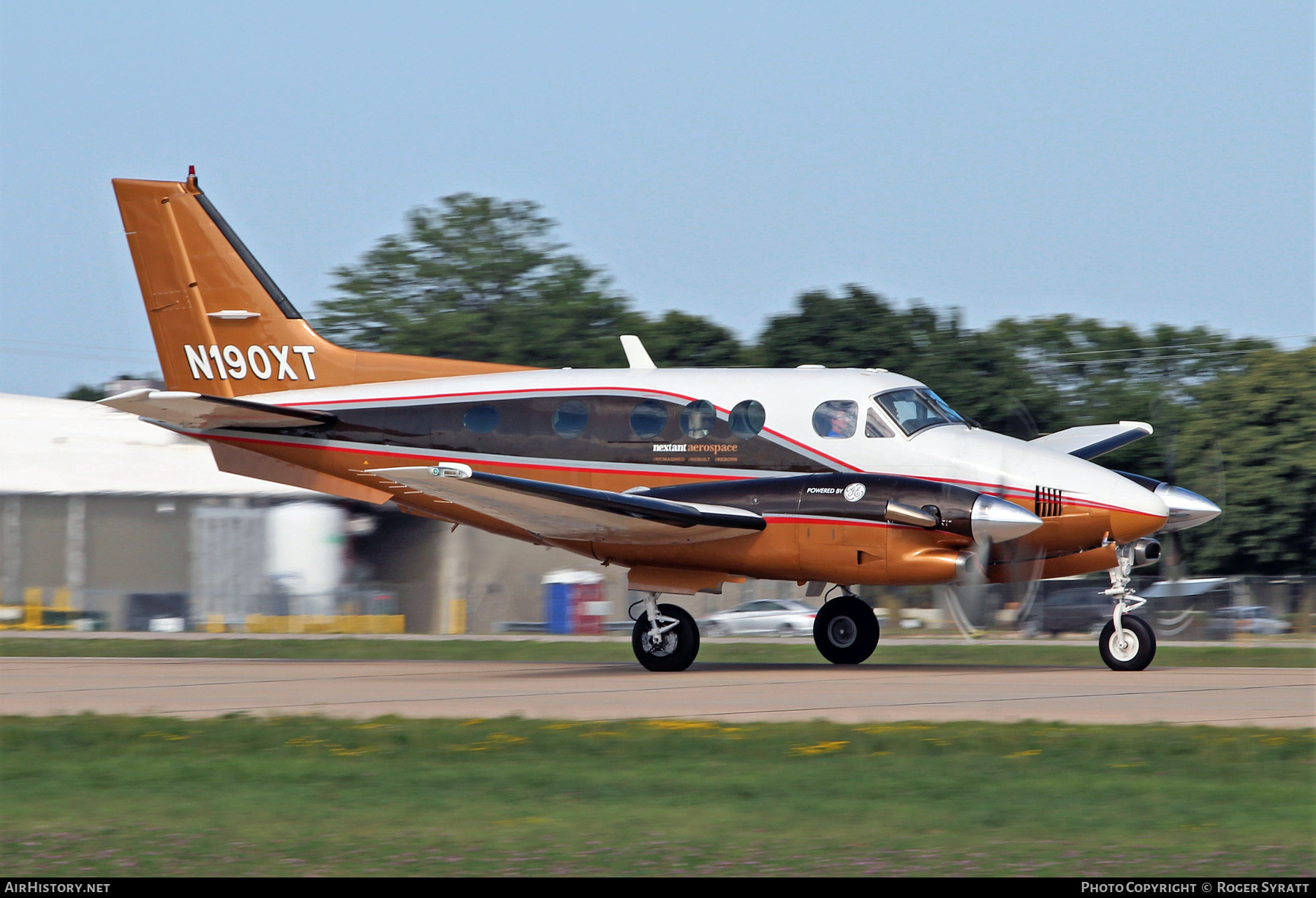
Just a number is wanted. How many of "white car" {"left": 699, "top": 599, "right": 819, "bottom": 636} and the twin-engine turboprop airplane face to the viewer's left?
1

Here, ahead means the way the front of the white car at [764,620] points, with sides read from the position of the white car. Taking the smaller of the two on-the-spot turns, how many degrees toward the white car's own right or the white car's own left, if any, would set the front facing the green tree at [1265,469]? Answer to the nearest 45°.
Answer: approximately 135° to the white car's own right

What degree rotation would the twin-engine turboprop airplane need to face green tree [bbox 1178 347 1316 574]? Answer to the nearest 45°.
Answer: approximately 90° to its left

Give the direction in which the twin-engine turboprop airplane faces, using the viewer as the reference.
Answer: facing the viewer and to the right of the viewer

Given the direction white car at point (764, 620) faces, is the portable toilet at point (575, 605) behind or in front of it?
in front

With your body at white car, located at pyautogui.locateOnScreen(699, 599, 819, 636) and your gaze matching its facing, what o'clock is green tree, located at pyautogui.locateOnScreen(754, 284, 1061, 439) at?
The green tree is roughly at 4 o'clock from the white car.

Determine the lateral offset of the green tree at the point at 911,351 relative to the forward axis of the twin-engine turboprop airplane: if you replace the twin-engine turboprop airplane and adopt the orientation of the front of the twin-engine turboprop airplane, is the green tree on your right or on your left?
on your left

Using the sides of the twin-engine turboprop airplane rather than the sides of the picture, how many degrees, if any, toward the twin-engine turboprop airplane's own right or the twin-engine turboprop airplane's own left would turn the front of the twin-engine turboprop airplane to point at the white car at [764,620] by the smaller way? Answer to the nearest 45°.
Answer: approximately 135° to the twin-engine turboprop airplane's own left

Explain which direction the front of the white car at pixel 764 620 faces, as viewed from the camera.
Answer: facing to the left of the viewer

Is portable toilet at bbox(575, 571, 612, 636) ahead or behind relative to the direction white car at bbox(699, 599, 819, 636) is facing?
ahead

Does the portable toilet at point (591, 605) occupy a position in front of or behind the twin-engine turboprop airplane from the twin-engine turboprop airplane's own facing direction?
behind

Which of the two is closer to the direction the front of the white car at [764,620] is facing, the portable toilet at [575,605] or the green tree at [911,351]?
the portable toilet

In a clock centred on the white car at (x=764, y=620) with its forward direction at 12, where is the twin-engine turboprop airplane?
The twin-engine turboprop airplane is roughly at 9 o'clock from the white car.
